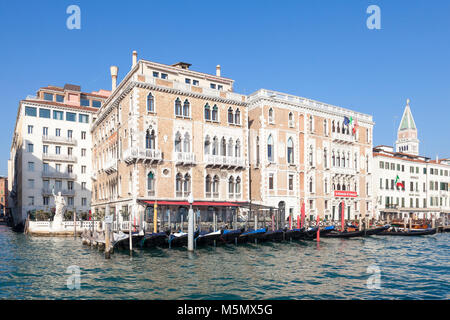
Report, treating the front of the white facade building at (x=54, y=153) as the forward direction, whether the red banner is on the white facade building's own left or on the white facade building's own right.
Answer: on the white facade building's own left

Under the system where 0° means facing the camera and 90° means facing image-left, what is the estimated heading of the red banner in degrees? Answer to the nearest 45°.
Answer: approximately 0°

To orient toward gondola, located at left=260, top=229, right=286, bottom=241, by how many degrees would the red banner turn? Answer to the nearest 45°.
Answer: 0° — it already faces it

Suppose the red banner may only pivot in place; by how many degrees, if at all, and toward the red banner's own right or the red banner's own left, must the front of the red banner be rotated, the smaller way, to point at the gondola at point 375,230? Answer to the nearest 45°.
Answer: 0° — it already faces it
